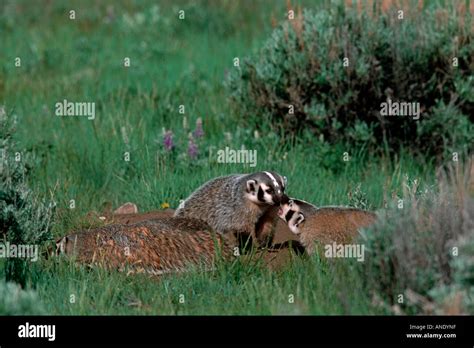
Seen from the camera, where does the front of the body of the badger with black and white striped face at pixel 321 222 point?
to the viewer's left

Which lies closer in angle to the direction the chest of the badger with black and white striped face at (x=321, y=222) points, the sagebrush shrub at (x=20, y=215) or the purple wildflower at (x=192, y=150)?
the sagebrush shrub

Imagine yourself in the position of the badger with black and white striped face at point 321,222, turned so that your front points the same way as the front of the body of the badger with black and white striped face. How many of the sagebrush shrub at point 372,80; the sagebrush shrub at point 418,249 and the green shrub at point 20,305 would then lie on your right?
1

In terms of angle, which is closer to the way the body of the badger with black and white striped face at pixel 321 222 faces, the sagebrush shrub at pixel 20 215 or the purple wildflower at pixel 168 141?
the sagebrush shrub

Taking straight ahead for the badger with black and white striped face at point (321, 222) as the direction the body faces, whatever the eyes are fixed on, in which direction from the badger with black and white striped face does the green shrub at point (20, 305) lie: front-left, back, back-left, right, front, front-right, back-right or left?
front-left

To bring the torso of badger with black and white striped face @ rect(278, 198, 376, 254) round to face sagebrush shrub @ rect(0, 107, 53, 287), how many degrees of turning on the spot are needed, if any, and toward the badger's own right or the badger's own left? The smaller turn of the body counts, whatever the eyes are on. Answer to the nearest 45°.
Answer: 0° — it already faces it

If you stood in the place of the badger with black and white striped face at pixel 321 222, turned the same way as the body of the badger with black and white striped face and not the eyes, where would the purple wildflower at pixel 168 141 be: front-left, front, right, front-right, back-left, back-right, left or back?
front-right

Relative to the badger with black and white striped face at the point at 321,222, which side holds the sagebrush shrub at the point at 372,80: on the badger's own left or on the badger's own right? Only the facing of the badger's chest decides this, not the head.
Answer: on the badger's own right

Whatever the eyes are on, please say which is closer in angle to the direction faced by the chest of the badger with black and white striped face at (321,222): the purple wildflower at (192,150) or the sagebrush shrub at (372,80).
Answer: the purple wildflower

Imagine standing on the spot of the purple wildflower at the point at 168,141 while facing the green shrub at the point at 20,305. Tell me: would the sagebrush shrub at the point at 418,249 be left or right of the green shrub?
left

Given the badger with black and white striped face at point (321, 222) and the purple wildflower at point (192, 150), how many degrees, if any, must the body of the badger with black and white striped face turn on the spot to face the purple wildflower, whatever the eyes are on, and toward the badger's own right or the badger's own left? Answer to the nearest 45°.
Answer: approximately 45° to the badger's own right
